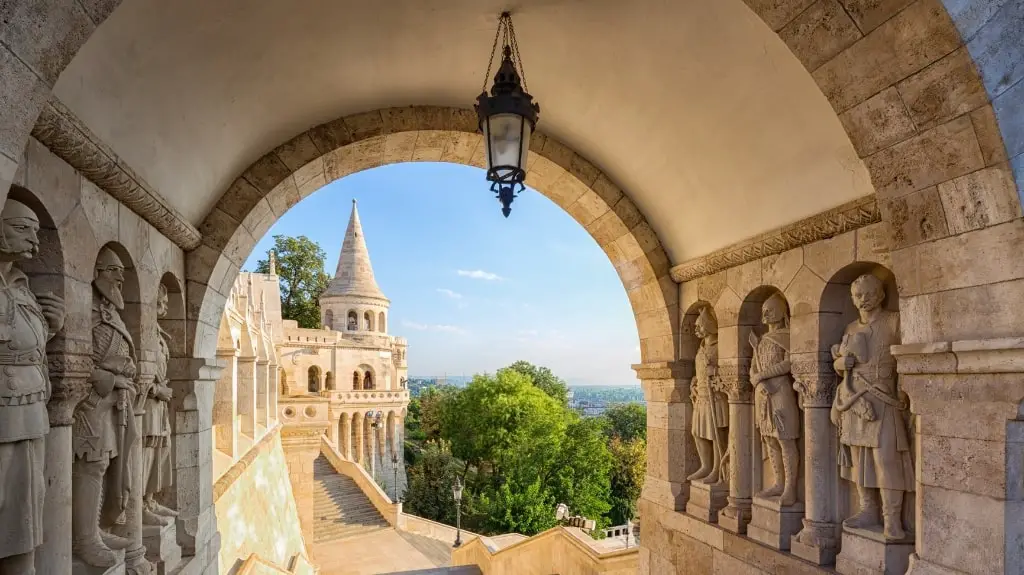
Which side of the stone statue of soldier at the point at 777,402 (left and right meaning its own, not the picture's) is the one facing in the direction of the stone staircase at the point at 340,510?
right

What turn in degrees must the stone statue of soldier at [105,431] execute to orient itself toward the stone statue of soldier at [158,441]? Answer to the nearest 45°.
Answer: approximately 135° to its left

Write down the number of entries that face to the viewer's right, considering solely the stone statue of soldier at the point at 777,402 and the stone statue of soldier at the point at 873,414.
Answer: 0

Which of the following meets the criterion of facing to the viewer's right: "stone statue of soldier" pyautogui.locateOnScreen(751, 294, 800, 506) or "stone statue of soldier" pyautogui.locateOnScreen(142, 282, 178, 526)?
"stone statue of soldier" pyautogui.locateOnScreen(142, 282, 178, 526)

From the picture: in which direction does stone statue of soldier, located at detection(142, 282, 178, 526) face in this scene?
to the viewer's right

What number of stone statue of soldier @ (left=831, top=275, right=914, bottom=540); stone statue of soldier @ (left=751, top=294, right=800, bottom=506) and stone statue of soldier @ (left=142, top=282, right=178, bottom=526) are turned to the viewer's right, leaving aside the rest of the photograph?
1

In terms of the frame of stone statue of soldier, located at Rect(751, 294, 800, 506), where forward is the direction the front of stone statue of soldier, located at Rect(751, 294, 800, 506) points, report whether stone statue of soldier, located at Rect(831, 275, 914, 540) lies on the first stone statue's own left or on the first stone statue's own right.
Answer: on the first stone statue's own left

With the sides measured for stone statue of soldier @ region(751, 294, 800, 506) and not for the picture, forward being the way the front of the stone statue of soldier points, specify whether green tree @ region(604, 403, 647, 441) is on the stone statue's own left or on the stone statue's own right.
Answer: on the stone statue's own right

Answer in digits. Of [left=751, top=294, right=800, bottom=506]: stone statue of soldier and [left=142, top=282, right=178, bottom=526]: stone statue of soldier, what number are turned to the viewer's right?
1

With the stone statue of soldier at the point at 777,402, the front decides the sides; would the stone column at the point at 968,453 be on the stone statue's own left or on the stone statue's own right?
on the stone statue's own left

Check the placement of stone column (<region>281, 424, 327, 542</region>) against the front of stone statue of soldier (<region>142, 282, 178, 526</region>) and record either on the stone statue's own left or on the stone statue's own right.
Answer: on the stone statue's own left

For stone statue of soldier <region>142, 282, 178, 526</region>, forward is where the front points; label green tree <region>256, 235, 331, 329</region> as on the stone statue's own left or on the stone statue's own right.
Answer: on the stone statue's own left

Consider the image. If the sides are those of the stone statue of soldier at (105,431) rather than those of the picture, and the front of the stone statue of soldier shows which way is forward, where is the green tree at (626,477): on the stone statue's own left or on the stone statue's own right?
on the stone statue's own left
